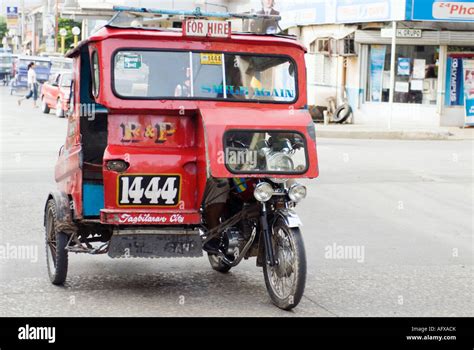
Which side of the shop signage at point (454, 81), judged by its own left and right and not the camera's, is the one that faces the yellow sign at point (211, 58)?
front

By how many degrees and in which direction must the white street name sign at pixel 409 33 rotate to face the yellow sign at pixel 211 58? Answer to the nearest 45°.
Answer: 0° — it already faces it

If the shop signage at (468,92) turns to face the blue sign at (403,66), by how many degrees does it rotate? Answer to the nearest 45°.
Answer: approximately 90° to its right

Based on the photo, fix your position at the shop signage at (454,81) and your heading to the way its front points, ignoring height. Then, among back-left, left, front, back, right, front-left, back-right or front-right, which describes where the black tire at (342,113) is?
right

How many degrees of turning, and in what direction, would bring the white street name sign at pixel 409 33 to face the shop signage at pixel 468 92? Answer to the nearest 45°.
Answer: approximately 90° to its left

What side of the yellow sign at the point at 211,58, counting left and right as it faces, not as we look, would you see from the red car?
back

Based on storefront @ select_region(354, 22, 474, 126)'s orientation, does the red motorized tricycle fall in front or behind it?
in front

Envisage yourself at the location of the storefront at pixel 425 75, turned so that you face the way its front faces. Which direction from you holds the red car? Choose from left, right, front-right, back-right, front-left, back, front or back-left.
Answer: right
